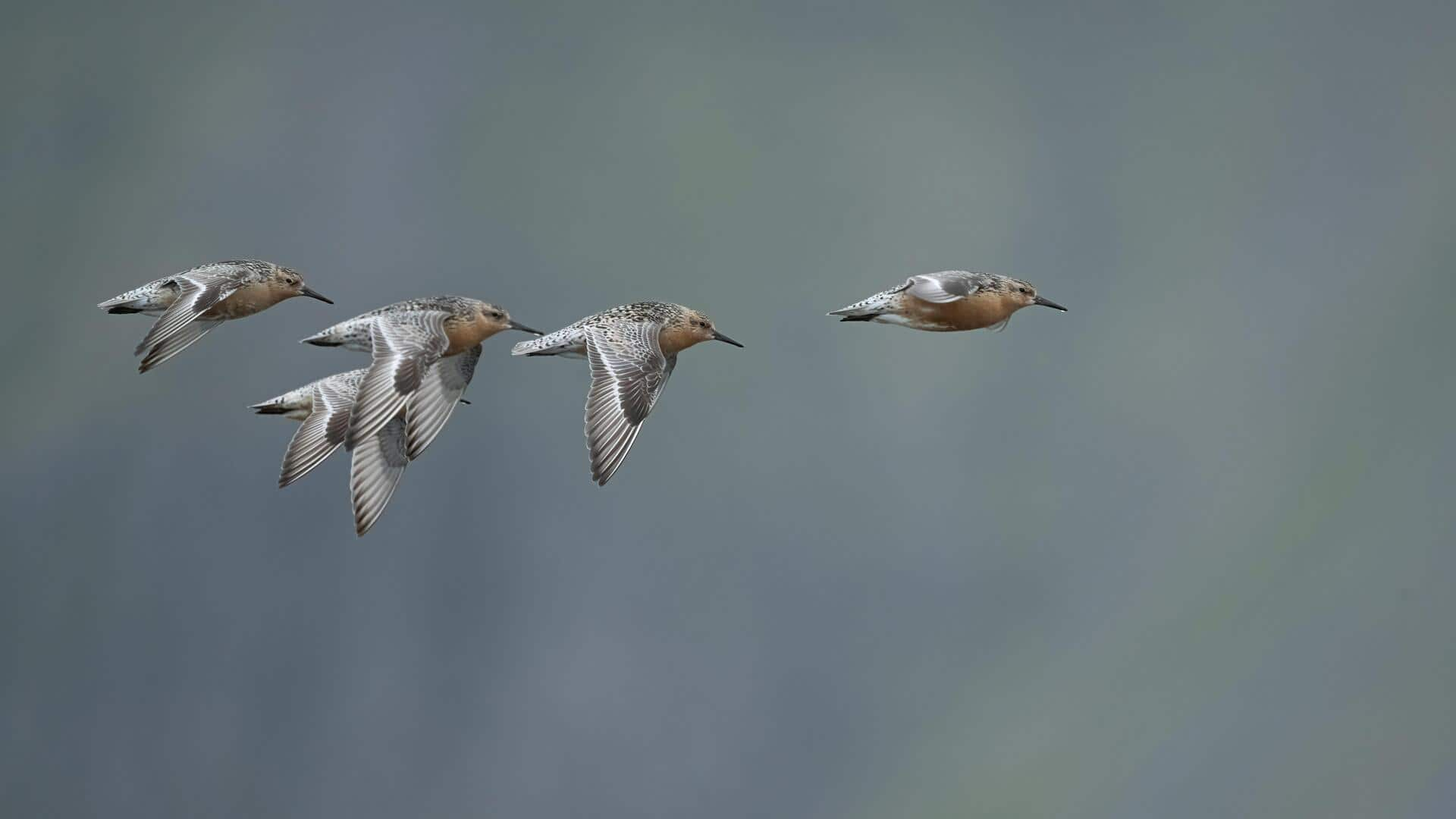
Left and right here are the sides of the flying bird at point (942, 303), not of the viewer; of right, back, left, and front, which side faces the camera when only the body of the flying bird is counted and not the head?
right

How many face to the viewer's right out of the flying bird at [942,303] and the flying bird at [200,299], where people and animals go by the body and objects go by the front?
2

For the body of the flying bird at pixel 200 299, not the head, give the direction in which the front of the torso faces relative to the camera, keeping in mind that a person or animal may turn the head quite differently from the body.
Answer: to the viewer's right

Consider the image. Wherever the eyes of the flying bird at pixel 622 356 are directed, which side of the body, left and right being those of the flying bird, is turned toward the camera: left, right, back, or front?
right

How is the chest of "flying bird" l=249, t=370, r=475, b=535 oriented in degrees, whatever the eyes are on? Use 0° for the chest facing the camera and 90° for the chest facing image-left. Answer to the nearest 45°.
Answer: approximately 270°

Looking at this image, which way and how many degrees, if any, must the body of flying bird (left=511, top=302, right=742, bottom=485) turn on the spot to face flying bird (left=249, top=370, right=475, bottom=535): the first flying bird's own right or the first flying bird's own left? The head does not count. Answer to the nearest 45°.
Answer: approximately 180°

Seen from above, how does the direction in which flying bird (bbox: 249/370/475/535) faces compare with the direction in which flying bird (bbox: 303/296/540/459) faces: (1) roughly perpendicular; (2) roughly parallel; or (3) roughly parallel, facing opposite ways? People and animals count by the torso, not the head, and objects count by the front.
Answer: roughly parallel

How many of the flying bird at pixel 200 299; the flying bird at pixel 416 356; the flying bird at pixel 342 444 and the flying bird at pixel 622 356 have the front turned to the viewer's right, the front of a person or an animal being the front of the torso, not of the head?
4

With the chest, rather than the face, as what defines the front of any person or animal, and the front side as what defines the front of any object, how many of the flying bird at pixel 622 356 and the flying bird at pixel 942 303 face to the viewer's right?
2

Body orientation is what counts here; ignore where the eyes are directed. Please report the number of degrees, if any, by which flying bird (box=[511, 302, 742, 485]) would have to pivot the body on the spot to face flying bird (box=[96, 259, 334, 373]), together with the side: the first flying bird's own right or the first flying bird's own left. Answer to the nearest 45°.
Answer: approximately 180°

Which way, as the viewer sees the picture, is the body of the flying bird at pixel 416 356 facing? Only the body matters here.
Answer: to the viewer's right
